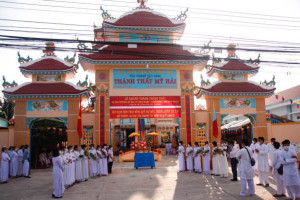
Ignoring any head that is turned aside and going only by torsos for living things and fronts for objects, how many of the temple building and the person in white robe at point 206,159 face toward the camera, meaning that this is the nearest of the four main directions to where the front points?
1

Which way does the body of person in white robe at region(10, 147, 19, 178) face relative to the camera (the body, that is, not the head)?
to the viewer's right

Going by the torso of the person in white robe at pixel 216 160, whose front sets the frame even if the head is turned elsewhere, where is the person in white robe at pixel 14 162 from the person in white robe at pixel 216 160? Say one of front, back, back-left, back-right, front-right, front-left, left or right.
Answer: front-right

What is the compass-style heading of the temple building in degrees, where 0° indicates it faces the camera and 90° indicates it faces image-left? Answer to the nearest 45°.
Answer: approximately 0°

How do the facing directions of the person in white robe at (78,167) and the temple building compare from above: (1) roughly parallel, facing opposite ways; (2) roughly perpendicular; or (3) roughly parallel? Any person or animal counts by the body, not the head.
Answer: roughly perpendicular

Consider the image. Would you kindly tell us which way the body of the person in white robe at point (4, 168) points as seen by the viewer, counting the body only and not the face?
to the viewer's right

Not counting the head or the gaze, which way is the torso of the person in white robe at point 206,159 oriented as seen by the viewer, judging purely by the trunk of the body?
to the viewer's left

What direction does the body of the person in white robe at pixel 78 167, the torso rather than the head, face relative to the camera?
to the viewer's right

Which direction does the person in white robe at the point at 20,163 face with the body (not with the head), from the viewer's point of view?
to the viewer's right

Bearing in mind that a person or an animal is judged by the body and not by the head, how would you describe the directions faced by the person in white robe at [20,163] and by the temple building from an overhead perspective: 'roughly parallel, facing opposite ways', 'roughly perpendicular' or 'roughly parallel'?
roughly perpendicular

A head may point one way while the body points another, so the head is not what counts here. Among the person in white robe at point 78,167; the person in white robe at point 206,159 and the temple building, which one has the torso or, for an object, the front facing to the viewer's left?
the person in white robe at point 206,159

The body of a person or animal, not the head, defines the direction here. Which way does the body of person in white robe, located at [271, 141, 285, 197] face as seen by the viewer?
to the viewer's left
